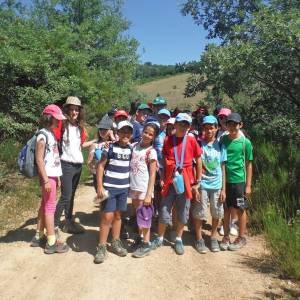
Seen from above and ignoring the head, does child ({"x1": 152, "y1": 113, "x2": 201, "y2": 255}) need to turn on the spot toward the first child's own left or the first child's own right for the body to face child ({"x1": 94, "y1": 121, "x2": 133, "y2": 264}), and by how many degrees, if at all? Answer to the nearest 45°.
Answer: approximately 90° to the first child's own right

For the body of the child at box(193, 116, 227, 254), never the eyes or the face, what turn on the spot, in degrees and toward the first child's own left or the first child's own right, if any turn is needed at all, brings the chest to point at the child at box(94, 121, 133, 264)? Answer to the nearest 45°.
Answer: approximately 90° to the first child's own right

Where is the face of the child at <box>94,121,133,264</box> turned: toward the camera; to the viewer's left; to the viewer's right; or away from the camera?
toward the camera

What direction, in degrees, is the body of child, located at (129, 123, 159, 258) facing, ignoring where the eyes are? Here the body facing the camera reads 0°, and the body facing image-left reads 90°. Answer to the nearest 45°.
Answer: approximately 45°

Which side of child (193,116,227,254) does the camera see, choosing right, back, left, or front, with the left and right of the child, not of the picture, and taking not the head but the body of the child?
front

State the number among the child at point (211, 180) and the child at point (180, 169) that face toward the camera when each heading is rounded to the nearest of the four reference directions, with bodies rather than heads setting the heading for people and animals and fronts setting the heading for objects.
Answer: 2

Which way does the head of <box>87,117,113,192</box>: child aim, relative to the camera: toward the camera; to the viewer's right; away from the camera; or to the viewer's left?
toward the camera

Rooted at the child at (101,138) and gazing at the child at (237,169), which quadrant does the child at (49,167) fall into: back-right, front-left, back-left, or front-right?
back-right

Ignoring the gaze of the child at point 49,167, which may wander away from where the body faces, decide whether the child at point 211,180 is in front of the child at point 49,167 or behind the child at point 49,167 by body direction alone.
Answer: in front

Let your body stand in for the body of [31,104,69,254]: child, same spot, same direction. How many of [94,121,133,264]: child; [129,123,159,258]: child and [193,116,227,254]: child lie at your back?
0

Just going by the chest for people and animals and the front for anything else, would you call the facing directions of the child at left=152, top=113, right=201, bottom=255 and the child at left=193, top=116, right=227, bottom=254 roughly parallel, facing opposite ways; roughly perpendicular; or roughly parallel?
roughly parallel

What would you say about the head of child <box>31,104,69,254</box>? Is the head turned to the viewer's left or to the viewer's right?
to the viewer's right

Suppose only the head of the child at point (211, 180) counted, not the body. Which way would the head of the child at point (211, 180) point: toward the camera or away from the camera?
toward the camera
